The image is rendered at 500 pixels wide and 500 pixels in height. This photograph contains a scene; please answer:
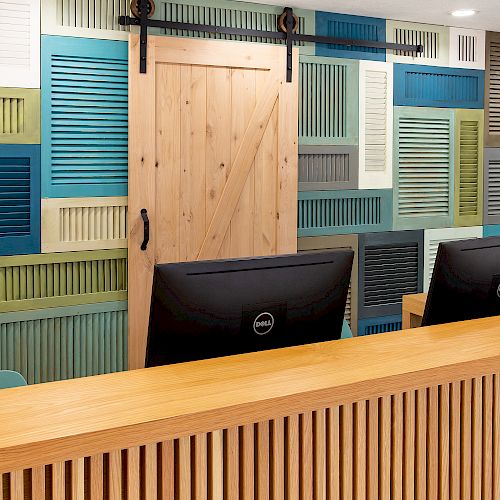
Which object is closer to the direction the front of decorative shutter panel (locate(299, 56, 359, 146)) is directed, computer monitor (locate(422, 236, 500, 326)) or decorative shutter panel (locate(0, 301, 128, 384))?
the computer monitor

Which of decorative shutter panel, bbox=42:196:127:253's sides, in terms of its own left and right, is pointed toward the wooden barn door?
left

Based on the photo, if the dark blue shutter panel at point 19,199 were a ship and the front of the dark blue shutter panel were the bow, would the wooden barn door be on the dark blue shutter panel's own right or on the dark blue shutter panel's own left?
on the dark blue shutter panel's own left

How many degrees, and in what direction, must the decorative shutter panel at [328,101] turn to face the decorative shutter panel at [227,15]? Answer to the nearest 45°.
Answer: approximately 45° to its right
